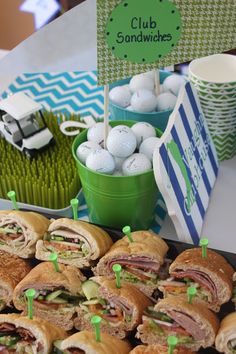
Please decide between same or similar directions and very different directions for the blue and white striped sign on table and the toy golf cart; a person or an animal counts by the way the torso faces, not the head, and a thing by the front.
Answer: same or similar directions

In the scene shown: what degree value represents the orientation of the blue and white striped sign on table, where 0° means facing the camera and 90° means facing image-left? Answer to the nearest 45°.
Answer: approximately 315°

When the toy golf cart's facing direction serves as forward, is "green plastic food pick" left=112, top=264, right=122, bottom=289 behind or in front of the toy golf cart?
in front
